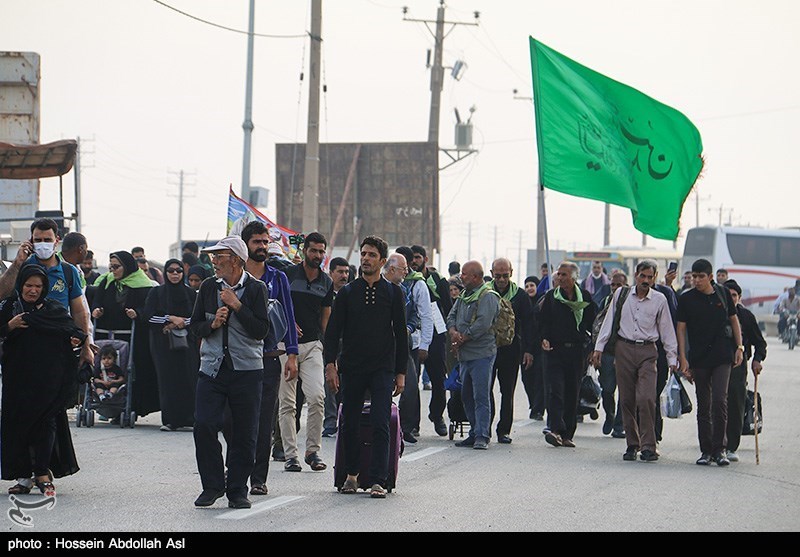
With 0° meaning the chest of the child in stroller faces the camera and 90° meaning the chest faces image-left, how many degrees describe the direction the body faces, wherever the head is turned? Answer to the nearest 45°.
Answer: approximately 0°

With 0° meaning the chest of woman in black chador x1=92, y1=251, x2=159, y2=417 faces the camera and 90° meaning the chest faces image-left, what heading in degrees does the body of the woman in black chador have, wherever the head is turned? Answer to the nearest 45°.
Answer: approximately 45°

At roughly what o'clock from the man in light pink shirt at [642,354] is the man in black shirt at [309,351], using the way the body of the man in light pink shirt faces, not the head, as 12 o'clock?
The man in black shirt is roughly at 2 o'clock from the man in light pink shirt.

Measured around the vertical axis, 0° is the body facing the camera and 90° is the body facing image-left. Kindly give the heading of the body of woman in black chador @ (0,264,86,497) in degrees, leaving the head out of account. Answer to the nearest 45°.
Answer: approximately 0°

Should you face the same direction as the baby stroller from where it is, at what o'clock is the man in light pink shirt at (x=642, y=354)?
The man in light pink shirt is roughly at 10 o'clock from the baby stroller.

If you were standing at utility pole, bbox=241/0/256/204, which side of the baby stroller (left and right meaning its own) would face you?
back

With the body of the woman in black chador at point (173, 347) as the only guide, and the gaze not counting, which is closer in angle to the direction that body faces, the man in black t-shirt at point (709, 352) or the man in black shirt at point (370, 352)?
the man in black shirt
